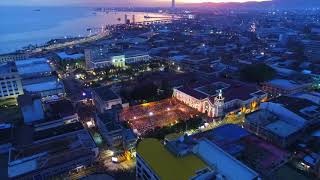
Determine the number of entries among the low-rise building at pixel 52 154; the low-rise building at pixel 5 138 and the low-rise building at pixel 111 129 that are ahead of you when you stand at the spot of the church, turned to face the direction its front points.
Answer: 3

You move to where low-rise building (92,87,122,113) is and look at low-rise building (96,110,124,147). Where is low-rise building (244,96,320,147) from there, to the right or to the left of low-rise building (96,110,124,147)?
left

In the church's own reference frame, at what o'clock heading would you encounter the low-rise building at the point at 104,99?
The low-rise building is roughly at 1 o'clock from the church.

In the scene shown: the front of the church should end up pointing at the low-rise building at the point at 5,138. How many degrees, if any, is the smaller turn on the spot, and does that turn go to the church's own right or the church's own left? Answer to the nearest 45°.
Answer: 0° — it already faces it

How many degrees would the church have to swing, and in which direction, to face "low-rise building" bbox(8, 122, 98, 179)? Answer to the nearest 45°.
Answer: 0° — it already faces it

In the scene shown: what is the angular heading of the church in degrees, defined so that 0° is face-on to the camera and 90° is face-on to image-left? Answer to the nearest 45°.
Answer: approximately 45°

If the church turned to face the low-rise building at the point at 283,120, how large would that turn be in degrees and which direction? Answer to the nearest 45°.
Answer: approximately 90° to its left
